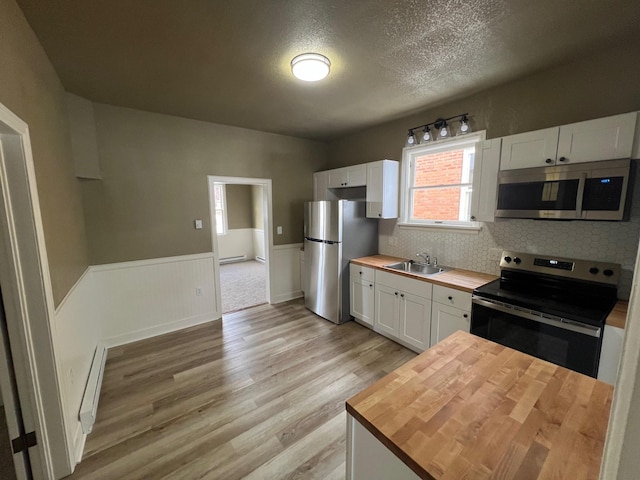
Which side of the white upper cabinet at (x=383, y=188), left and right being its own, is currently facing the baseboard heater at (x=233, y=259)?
right

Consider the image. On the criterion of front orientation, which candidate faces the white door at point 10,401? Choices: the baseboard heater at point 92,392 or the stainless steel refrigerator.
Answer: the stainless steel refrigerator

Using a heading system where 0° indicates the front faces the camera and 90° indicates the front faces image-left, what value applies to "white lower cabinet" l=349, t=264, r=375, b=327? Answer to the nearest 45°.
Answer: approximately 45°

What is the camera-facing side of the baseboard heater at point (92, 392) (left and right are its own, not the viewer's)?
right

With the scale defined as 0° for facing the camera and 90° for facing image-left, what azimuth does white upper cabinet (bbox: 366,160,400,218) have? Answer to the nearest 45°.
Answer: approximately 45°
